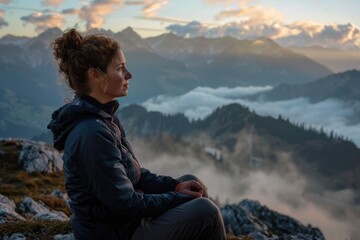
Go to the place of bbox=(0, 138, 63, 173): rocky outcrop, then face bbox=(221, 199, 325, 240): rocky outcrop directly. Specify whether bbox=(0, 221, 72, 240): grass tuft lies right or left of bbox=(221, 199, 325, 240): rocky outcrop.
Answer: right

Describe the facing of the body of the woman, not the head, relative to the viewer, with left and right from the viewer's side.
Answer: facing to the right of the viewer

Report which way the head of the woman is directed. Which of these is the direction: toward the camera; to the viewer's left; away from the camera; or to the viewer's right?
to the viewer's right

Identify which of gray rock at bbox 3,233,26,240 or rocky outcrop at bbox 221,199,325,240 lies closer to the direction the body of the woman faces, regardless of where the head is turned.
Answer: the rocky outcrop
